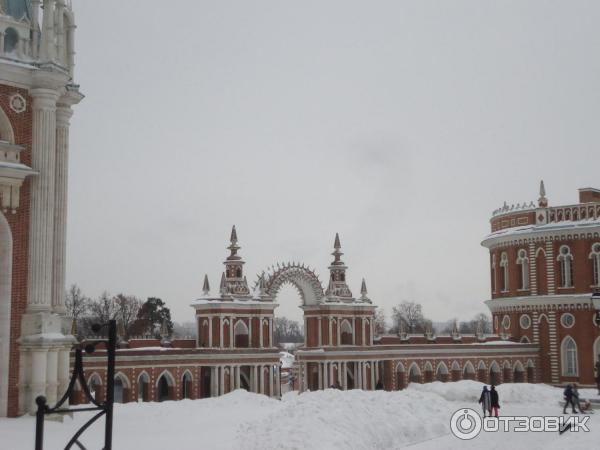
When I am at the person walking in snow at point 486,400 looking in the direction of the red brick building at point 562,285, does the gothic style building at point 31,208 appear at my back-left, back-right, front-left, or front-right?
back-left

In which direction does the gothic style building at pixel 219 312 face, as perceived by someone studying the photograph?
facing the viewer
